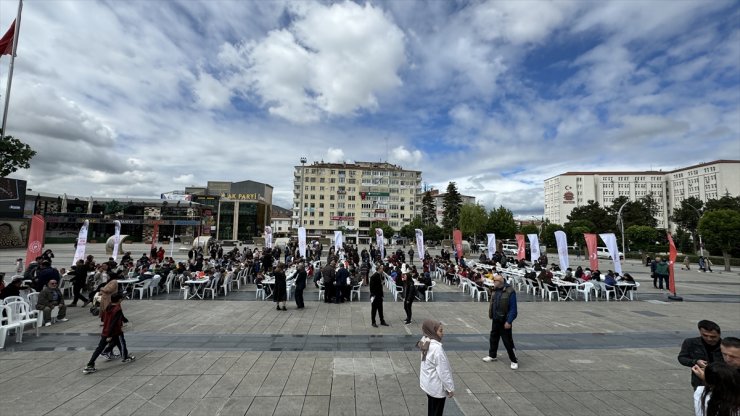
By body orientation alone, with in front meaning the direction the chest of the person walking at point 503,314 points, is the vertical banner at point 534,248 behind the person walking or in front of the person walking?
behind

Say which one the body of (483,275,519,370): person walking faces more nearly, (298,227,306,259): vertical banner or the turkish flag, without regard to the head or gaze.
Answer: the turkish flag

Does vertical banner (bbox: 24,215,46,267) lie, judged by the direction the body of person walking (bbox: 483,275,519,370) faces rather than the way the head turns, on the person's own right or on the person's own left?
on the person's own right

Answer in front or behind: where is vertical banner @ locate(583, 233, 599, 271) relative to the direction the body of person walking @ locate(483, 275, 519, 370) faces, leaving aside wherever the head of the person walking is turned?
behind

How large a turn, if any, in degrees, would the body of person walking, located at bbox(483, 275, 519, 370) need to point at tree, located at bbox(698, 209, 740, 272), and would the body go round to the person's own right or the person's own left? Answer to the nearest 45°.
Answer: approximately 180°

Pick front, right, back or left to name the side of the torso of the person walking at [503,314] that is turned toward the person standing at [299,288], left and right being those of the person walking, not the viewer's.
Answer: right

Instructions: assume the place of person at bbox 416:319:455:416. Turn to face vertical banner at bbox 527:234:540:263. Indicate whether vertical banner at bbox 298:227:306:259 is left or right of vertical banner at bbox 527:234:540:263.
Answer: left

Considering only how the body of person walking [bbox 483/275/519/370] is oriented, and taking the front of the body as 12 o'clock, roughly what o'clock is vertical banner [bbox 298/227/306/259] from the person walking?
The vertical banner is roughly at 3 o'clock from the person walking.

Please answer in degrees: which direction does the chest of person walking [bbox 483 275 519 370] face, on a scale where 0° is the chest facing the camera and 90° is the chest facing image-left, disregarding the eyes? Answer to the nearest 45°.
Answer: approximately 45°

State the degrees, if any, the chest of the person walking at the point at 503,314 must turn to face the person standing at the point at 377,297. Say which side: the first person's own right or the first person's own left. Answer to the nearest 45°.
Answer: approximately 90° to the first person's own right

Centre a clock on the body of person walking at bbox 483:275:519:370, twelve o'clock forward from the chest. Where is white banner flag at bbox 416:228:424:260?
The white banner flag is roughly at 4 o'clock from the person walking.
